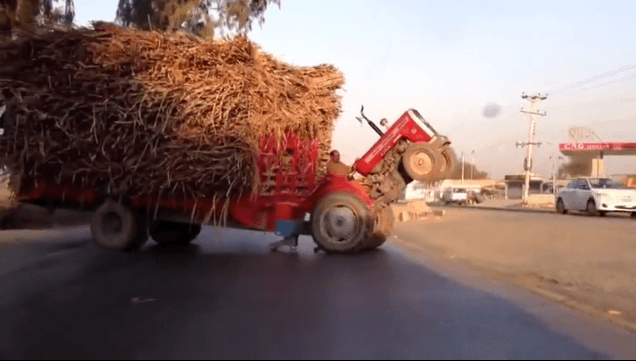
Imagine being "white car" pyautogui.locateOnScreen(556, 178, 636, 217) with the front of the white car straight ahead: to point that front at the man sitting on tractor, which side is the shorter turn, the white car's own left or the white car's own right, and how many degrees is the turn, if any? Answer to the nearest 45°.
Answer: approximately 45° to the white car's own right

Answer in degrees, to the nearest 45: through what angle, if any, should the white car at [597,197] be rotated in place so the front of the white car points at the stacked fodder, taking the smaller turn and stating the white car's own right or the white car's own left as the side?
approximately 45° to the white car's own right

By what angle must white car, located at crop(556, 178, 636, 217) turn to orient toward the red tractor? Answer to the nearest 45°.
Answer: approximately 45° to its right
